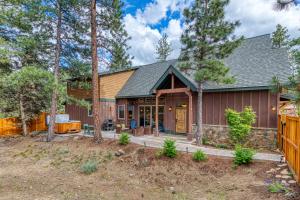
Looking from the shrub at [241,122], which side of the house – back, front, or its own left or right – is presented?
front

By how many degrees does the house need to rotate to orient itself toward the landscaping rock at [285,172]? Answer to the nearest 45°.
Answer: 0° — it already faces it

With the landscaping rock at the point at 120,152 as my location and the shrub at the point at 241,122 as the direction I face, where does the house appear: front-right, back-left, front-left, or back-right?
front-left

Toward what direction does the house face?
toward the camera

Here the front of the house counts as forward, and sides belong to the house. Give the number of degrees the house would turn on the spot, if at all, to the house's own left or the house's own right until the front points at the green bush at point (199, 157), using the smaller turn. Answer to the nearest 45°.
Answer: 0° — it already faces it

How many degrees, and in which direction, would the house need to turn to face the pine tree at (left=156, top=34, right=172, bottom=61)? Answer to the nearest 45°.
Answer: approximately 180°

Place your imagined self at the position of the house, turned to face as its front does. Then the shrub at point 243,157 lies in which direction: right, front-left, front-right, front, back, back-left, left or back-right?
front
